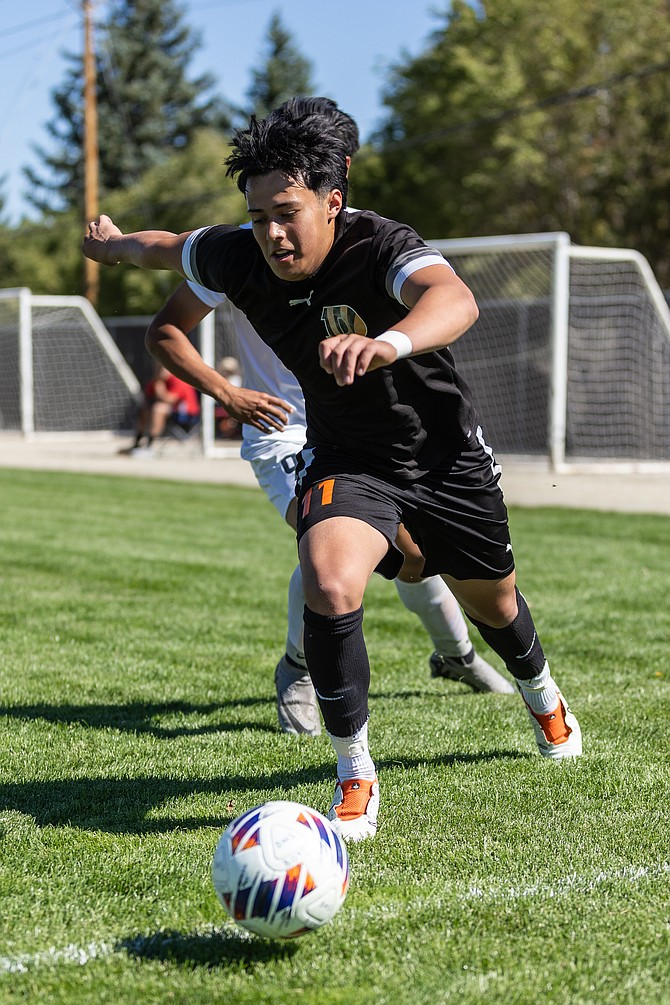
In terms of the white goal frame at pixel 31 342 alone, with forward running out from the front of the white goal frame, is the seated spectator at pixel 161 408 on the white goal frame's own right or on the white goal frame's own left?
on the white goal frame's own left

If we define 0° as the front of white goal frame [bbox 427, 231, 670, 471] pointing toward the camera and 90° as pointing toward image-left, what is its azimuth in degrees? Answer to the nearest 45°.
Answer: approximately 45°

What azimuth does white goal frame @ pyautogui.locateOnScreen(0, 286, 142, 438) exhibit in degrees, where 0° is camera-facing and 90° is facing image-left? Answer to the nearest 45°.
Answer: approximately 45°

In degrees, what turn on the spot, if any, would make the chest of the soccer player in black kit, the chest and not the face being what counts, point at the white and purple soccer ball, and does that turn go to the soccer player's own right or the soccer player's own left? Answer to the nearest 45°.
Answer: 0° — they already face it

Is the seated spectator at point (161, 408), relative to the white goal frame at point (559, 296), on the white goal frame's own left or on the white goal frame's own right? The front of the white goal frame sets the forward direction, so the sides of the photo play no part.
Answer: on the white goal frame's own right

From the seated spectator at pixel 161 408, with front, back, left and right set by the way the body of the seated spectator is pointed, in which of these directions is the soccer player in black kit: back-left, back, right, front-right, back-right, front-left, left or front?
front-left

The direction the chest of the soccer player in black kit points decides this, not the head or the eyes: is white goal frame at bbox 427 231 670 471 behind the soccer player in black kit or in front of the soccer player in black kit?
behind
